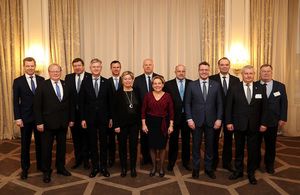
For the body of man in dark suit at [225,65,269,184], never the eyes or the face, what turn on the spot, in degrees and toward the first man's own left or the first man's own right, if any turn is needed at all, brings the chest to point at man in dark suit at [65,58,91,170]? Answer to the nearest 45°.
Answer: approximately 90° to the first man's own right

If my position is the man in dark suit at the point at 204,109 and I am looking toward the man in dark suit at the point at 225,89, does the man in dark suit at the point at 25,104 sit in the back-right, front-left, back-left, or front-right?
back-left

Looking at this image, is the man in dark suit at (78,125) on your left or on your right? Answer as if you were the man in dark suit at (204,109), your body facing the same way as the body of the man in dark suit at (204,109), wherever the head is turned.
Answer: on your right

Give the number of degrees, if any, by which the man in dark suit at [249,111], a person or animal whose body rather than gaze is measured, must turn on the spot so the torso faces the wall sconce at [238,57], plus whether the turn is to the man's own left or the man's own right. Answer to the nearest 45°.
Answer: approximately 180°

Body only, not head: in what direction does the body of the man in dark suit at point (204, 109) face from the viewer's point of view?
toward the camera

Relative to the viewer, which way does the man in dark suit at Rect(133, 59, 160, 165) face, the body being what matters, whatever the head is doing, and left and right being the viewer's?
facing the viewer

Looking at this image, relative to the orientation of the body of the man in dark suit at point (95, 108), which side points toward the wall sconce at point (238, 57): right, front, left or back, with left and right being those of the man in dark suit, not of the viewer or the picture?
left

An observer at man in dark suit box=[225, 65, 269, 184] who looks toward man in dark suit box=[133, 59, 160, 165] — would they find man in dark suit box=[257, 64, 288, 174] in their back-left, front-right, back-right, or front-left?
back-right

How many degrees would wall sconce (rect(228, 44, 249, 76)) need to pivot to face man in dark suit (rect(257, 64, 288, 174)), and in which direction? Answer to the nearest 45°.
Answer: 0° — it already faces them

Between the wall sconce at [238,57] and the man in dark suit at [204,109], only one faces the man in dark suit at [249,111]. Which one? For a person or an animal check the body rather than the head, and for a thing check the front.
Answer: the wall sconce

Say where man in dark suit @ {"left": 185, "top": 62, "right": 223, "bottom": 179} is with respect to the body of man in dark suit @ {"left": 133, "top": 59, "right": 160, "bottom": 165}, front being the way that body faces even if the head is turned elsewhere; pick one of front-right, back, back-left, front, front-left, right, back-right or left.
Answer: front-left

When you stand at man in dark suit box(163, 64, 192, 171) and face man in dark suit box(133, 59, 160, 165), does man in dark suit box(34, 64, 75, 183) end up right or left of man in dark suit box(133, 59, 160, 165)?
left

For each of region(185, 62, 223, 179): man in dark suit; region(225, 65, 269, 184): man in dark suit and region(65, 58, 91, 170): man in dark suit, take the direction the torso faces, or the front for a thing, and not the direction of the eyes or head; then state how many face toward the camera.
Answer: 3

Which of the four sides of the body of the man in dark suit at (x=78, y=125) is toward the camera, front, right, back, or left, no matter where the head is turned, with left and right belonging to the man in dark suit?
front
